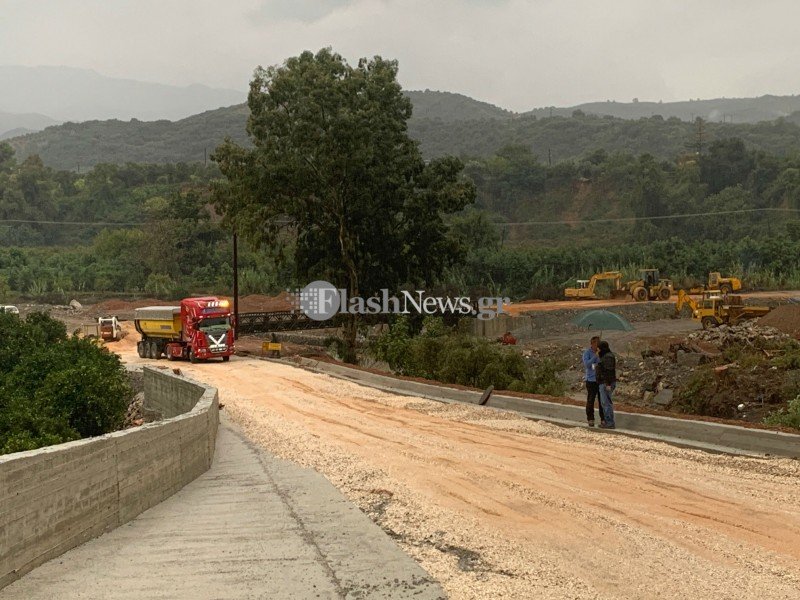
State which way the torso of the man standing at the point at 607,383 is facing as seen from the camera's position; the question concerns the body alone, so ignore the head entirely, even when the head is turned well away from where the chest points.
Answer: to the viewer's left

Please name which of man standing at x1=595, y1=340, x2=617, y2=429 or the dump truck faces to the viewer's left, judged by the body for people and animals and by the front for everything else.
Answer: the man standing

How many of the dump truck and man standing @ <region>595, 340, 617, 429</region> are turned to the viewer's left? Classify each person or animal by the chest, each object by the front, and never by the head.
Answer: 1

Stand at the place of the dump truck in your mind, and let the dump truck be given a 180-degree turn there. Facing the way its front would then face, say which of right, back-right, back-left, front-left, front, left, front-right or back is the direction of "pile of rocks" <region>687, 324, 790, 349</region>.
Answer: back-right

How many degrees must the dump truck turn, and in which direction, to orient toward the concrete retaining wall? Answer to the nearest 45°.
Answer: approximately 45° to its right

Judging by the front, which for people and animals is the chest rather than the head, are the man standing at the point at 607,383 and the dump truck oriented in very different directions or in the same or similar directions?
very different directions

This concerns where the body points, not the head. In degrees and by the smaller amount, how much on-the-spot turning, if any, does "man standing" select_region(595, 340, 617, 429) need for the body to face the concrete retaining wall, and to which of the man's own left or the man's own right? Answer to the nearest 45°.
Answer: approximately 45° to the man's own left

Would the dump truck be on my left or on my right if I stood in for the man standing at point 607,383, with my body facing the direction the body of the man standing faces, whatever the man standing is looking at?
on my right

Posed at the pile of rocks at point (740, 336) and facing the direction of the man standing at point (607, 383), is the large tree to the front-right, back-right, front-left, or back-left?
front-right

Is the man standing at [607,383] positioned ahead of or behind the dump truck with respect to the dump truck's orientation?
ahead

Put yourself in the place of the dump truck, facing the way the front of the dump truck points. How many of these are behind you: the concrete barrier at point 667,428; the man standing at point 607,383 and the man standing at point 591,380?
0
